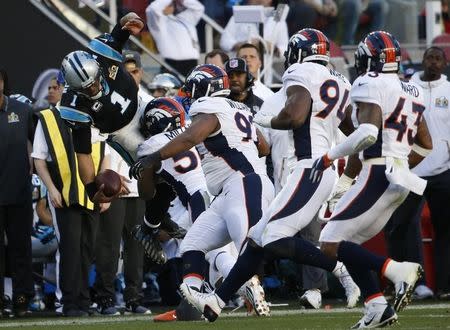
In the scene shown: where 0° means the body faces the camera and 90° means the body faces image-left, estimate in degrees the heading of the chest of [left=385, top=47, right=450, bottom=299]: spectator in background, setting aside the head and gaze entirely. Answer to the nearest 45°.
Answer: approximately 0°

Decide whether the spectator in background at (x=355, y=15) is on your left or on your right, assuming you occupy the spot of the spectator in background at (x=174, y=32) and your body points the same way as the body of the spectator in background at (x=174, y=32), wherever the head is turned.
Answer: on your left

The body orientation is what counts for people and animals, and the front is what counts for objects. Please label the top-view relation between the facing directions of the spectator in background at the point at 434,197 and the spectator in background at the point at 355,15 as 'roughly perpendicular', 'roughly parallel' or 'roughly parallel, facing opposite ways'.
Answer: roughly parallel

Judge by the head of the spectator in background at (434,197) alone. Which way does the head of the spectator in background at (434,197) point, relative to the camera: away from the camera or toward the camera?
toward the camera

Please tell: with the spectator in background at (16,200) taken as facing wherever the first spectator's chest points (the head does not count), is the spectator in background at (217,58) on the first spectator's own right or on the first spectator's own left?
on the first spectator's own left

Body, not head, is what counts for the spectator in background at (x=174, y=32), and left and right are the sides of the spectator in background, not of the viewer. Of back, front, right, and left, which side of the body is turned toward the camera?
front

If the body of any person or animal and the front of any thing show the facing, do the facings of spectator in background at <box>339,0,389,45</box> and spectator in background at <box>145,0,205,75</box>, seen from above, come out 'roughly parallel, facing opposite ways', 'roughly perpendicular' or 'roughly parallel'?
roughly parallel

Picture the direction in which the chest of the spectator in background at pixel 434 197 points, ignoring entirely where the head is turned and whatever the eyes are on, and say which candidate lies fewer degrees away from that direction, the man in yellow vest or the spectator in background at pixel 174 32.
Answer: the man in yellow vest

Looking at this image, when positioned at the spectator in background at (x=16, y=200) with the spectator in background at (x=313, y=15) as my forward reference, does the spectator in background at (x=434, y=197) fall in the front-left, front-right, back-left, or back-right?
front-right

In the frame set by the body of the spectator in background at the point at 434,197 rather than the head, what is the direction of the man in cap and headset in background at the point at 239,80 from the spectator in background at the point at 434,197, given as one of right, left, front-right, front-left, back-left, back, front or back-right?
right

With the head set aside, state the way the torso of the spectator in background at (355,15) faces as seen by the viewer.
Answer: toward the camera

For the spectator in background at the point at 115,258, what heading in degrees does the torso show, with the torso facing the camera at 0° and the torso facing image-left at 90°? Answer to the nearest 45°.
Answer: approximately 315°
